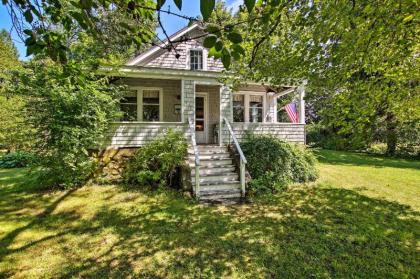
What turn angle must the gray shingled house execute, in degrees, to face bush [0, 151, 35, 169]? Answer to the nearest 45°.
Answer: approximately 90° to its right

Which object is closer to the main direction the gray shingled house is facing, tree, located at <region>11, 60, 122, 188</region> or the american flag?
the tree

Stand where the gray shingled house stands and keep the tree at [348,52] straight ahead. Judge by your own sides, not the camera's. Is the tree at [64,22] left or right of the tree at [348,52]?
right

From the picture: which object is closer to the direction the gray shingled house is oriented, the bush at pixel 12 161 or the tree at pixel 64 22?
the tree

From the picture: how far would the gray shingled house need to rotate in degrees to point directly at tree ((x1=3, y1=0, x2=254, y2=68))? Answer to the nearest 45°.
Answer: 0° — it already faces it

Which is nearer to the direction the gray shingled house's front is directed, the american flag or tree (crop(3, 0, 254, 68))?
the tree

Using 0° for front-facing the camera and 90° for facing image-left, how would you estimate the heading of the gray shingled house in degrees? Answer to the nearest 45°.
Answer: approximately 0°

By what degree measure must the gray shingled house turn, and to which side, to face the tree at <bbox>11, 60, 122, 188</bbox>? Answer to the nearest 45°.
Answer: approximately 45° to its right

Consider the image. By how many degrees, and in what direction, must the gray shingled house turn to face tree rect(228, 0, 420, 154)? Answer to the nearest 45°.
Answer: approximately 45° to its left

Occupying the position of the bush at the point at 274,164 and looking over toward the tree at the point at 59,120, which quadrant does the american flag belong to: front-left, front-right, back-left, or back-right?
back-right
